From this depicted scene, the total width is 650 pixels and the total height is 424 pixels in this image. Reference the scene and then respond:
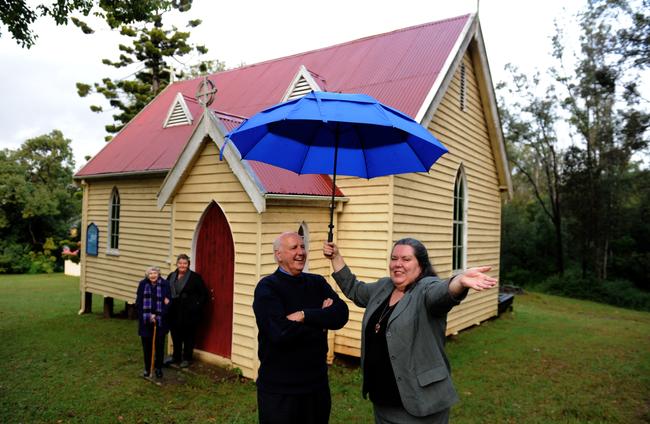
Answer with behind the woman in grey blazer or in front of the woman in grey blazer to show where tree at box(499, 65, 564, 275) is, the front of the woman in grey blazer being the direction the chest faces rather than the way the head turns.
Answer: behind

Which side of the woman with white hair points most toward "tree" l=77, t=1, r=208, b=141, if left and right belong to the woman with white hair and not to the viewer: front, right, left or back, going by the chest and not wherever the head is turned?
back

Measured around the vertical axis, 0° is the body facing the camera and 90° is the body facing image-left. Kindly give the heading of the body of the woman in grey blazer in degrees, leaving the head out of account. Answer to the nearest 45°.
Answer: approximately 45°

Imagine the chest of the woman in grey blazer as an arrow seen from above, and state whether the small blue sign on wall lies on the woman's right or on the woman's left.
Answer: on the woman's right

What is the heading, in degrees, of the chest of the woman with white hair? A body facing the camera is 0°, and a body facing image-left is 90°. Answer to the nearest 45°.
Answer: approximately 0°

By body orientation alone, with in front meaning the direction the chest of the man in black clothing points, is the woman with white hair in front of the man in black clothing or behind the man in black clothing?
behind

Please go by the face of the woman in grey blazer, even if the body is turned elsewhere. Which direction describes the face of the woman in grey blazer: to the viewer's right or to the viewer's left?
to the viewer's left
